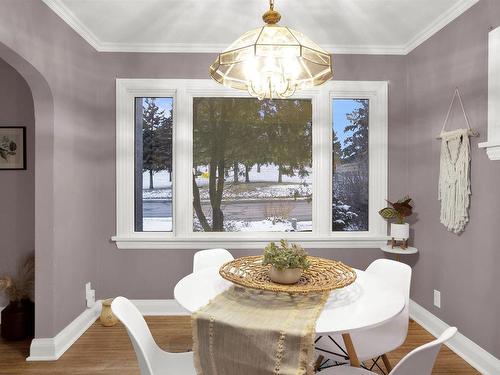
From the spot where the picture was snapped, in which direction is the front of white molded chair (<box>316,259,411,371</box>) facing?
facing the viewer and to the left of the viewer

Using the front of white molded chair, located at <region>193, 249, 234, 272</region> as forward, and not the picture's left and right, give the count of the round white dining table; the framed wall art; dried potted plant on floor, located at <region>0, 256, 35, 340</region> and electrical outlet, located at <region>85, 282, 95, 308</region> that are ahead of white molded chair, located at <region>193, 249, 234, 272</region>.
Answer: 1

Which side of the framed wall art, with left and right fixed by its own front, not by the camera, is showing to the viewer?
front

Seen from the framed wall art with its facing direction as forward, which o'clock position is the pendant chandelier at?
The pendant chandelier is roughly at 11 o'clock from the framed wall art.

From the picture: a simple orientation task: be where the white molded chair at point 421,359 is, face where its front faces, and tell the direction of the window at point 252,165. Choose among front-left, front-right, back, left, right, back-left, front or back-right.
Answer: front-right

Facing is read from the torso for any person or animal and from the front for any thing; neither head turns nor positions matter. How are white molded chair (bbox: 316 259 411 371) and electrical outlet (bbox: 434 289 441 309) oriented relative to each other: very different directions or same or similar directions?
same or similar directions

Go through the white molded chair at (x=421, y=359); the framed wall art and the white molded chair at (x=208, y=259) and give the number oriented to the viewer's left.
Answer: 1

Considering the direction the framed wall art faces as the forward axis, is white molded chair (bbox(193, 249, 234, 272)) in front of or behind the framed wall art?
in front

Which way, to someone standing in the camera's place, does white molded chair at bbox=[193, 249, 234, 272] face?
facing the viewer and to the right of the viewer

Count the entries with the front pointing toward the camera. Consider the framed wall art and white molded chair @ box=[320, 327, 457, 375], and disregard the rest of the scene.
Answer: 1

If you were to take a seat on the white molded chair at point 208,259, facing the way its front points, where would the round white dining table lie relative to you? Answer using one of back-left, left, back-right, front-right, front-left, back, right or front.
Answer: front

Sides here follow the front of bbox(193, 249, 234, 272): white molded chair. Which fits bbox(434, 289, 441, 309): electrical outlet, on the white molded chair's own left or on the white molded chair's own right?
on the white molded chair's own left

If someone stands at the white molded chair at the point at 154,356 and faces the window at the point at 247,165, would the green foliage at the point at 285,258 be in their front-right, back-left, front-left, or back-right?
front-right

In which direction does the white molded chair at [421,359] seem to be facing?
to the viewer's left

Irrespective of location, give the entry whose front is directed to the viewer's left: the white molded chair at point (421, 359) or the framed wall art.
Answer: the white molded chair

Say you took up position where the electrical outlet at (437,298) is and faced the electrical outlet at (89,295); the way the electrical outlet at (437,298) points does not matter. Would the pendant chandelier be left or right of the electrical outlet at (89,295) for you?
left
